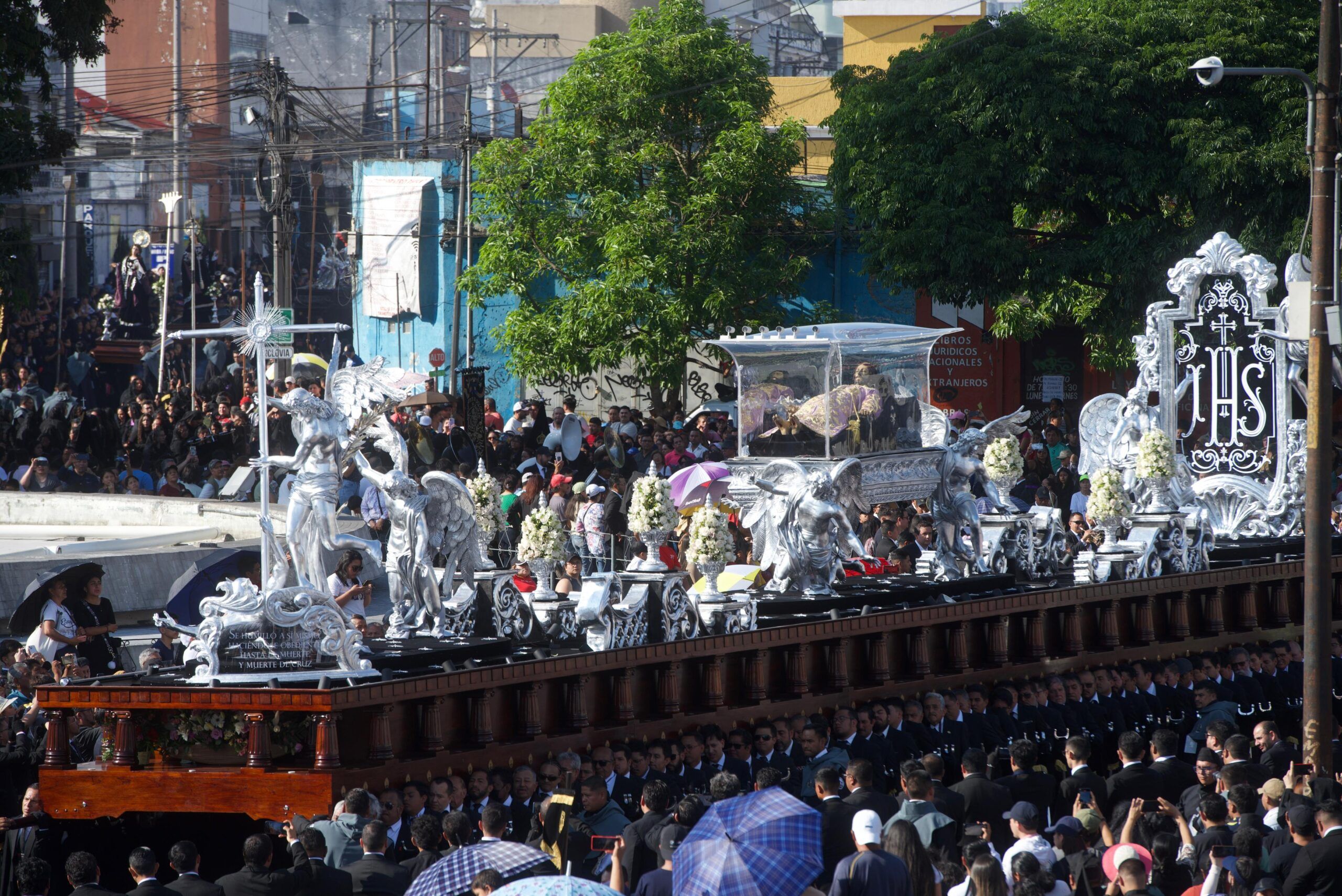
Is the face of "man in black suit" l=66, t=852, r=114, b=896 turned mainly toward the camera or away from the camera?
away from the camera

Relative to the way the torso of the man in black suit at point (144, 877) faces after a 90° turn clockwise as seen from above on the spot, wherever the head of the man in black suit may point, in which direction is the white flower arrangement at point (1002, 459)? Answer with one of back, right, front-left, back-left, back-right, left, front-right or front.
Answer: front-left

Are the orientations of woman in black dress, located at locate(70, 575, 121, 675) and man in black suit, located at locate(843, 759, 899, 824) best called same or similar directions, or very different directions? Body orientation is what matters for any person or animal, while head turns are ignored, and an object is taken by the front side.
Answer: very different directions

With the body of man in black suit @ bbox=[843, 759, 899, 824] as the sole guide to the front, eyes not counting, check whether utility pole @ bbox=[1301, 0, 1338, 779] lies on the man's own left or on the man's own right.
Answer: on the man's own right

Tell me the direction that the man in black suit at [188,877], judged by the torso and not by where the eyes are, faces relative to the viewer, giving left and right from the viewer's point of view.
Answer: facing away from the viewer

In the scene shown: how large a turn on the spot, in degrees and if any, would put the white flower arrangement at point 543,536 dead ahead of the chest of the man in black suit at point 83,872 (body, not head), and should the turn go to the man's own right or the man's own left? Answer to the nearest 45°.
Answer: approximately 45° to the man's own right

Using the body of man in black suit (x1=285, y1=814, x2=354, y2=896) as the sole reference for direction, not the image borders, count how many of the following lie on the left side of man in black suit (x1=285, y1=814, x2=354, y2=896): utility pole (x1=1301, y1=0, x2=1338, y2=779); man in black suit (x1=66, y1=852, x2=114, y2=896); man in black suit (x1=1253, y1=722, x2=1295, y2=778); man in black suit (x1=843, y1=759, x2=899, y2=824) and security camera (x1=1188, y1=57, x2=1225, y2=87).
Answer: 1

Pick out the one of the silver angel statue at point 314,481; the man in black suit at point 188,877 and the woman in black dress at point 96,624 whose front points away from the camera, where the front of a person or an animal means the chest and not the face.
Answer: the man in black suit

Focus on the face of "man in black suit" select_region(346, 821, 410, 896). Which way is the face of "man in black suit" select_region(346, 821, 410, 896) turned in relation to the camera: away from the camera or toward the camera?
away from the camera

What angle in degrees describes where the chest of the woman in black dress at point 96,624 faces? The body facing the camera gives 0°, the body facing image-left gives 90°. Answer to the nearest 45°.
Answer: approximately 315°

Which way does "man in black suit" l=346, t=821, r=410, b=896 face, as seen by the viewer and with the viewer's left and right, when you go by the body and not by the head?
facing away from the viewer
